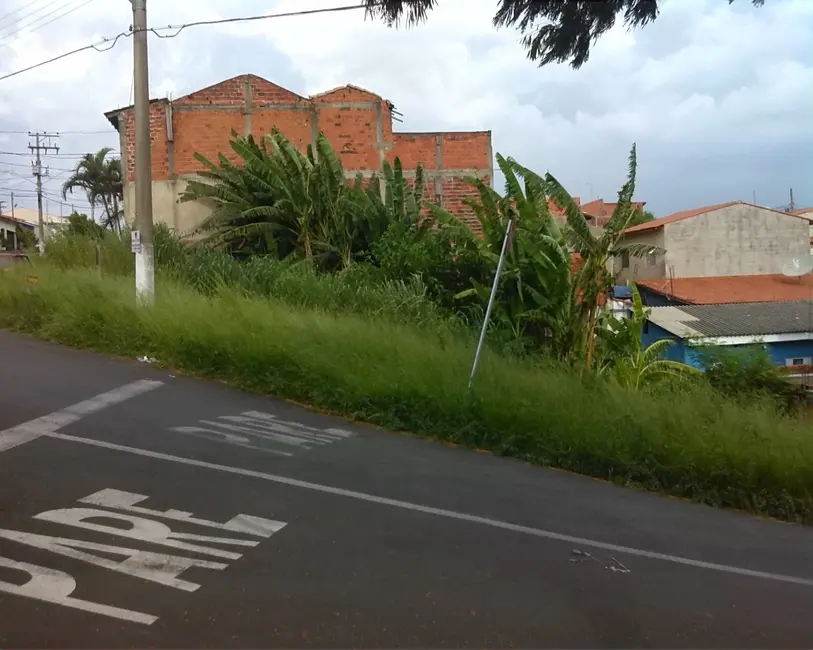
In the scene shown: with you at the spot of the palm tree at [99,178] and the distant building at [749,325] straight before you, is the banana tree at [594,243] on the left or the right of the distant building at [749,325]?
right

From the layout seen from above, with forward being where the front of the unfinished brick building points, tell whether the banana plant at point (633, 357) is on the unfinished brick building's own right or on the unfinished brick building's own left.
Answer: on the unfinished brick building's own left

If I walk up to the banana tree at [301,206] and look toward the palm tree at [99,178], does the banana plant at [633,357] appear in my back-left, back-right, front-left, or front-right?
back-right

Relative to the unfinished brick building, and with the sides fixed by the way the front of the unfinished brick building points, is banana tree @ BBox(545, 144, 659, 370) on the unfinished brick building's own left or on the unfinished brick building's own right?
on the unfinished brick building's own left

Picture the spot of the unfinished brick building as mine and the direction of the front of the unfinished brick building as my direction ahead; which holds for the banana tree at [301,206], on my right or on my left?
on my left

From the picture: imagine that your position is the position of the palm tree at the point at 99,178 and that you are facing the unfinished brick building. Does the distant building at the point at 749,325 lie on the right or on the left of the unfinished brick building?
left

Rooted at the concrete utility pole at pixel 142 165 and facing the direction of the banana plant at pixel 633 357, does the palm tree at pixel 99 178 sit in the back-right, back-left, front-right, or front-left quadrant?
back-left

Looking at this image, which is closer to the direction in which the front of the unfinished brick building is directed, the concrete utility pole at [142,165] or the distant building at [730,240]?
the concrete utility pole
